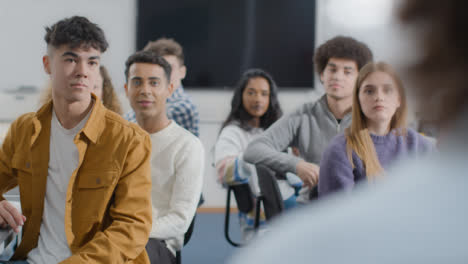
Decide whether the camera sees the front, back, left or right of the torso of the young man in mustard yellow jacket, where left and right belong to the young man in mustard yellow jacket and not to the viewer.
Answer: front

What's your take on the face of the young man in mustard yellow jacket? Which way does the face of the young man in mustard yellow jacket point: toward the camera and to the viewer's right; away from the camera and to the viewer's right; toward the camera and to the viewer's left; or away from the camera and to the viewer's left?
toward the camera and to the viewer's right

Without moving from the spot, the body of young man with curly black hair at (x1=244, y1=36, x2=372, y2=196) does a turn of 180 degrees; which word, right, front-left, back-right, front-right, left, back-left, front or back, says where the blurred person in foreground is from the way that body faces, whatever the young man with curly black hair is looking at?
back

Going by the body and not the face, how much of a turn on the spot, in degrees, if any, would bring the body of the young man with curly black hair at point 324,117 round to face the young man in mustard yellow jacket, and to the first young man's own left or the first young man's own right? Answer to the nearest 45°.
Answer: approximately 45° to the first young man's own right

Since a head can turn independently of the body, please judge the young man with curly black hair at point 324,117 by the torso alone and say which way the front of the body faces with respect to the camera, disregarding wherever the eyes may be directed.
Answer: toward the camera

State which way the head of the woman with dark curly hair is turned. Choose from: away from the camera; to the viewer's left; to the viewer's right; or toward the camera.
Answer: toward the camera

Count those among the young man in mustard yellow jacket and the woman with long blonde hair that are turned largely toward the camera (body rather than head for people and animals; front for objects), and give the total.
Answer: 2

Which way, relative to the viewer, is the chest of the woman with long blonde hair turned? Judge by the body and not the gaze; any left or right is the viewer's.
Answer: facing the viewer

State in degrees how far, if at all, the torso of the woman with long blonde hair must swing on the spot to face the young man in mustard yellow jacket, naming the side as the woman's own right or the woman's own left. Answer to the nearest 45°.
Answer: approximately 45° to the woman's own right

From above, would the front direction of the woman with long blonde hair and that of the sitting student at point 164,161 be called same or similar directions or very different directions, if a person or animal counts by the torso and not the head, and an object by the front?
same or similar directions

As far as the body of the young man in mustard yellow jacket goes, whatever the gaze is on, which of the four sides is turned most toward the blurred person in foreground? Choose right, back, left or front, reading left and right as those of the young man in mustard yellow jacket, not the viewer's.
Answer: front

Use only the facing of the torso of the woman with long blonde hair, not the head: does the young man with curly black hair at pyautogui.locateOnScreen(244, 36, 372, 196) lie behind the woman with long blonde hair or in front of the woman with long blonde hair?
behind

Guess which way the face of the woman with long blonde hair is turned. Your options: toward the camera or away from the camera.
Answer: toward the camera

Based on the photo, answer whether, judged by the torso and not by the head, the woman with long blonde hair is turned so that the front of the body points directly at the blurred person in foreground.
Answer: yes

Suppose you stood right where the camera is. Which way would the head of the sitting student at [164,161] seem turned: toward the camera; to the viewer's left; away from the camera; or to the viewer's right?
toward the camera

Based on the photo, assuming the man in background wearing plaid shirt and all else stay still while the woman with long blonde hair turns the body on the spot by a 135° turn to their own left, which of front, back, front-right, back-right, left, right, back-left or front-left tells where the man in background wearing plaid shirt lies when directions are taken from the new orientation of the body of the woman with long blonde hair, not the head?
left
